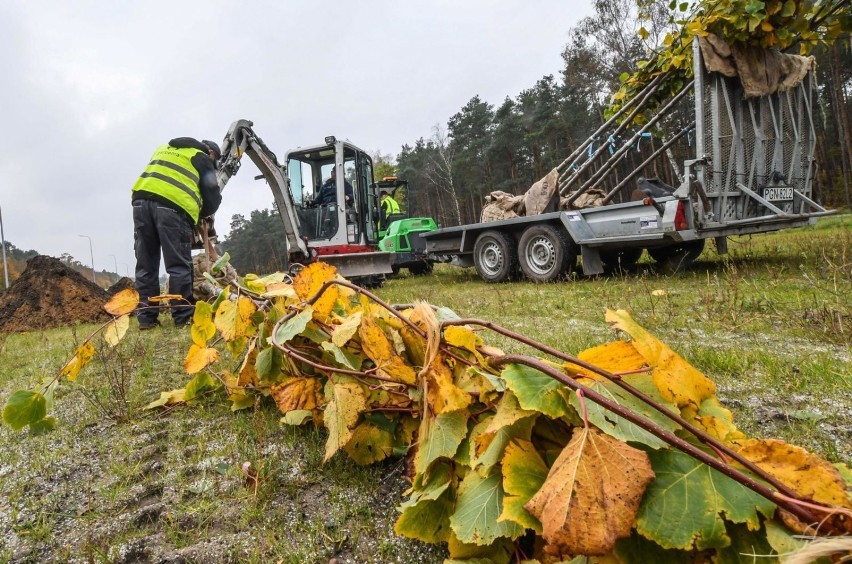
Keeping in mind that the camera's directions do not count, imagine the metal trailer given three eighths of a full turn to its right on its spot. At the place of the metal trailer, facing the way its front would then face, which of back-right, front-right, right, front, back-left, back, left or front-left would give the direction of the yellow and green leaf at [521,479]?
right

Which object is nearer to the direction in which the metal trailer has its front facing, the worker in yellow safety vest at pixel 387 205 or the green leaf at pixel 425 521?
the worker in yellow safety vest

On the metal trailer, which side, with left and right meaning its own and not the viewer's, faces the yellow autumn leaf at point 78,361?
left

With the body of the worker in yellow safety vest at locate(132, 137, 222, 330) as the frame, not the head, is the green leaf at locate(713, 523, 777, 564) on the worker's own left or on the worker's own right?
on the worker's own right

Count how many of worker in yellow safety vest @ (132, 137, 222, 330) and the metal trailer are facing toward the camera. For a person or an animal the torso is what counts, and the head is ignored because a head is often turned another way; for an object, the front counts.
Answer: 0

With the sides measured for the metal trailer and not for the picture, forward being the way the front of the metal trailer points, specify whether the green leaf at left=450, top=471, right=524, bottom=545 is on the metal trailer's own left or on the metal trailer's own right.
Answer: on the metal trailer's own left

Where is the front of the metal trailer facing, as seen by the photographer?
facing away from the viewer and to the left of the viewer

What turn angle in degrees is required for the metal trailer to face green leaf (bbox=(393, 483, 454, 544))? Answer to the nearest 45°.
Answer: approximately 135° to its left

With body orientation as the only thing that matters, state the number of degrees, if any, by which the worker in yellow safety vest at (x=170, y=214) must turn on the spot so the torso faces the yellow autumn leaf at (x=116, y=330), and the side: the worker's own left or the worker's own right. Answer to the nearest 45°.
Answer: approximately 135° to the worker's own right

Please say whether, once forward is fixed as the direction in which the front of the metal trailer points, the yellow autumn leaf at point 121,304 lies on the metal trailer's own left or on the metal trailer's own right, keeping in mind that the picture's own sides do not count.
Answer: on the metal trailer's own left

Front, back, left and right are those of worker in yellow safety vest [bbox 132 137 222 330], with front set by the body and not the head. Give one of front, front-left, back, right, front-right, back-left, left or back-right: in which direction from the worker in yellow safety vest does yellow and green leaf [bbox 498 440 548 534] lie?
back-right

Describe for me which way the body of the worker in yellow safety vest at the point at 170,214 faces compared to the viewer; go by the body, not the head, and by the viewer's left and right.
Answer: facing away from the viewer and to the right of the viewer
